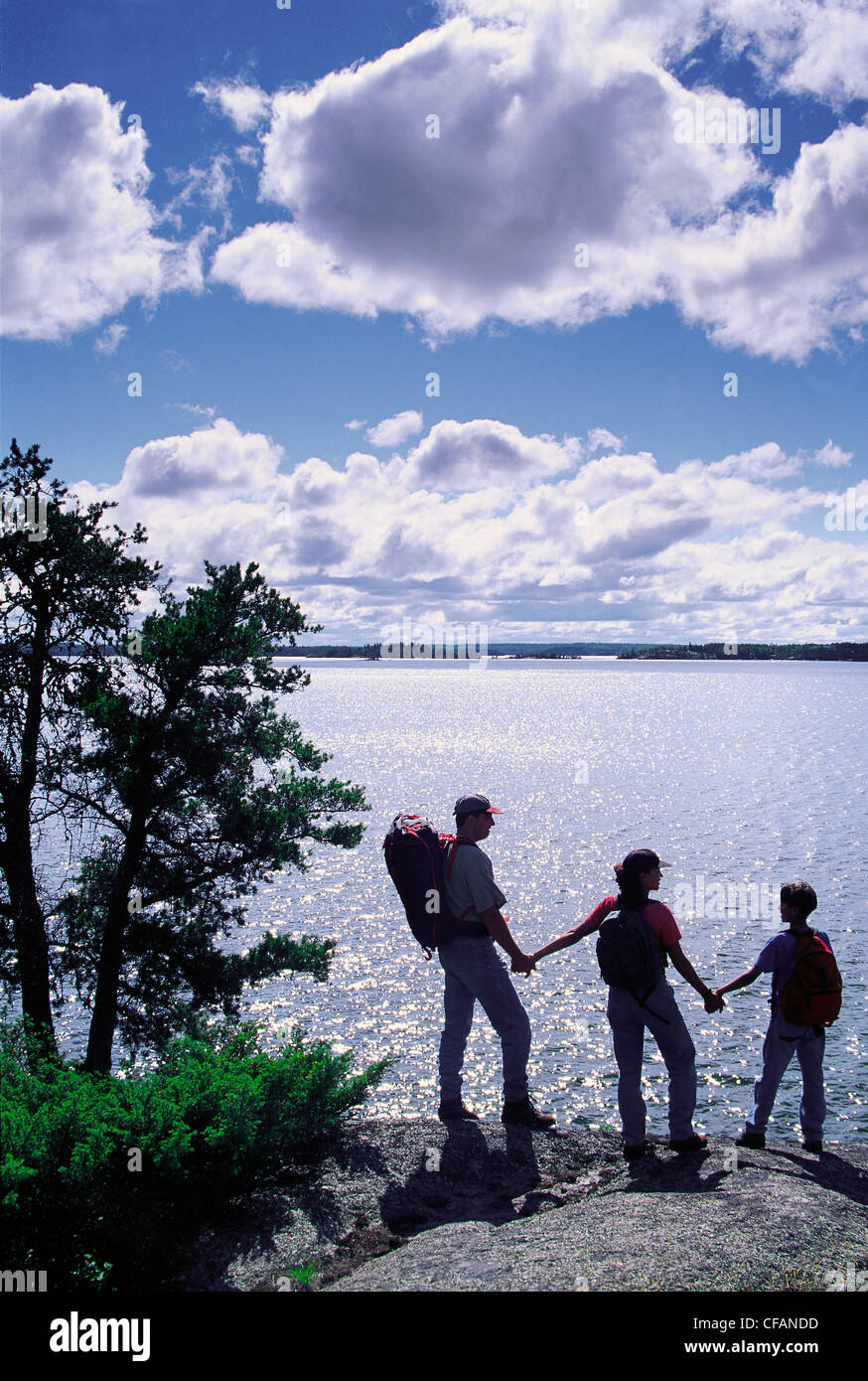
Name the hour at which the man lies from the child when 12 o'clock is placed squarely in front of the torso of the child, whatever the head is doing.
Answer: The man is roughly at 10 o'clock from the child.

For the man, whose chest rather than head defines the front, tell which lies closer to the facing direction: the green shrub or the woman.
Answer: the woman

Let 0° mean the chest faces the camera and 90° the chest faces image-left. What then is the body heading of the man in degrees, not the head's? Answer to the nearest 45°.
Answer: approximately 270°

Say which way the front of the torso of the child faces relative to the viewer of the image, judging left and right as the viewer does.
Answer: facing away from the viewer and to the left of the viewer

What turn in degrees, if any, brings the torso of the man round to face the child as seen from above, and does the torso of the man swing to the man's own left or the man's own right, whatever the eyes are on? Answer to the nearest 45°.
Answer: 0° — they already face them

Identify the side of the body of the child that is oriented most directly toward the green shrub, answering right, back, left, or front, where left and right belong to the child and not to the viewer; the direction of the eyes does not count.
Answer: left

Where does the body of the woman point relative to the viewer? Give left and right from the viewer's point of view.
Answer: facing away from the viewer and to the right of the viewer

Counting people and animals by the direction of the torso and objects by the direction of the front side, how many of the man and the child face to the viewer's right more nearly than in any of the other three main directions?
1

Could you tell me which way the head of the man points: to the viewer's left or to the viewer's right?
to the viewer's right

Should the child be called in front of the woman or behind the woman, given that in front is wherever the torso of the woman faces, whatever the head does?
in front
